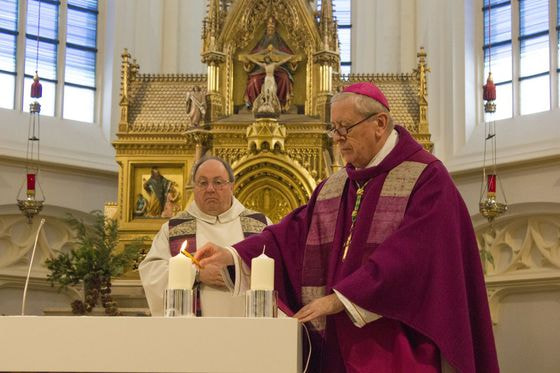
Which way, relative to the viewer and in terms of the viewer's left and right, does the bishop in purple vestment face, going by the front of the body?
facing the viewer and to the left of the viewer

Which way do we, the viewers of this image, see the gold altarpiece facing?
facing the viewer

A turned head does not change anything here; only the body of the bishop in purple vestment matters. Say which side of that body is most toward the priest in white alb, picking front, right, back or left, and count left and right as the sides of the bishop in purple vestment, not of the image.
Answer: right

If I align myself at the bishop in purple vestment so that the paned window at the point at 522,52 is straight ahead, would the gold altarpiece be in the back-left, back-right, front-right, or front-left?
front-left

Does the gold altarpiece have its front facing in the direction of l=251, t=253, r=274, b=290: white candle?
yes

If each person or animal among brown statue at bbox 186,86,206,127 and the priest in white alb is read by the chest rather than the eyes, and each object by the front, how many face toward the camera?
2

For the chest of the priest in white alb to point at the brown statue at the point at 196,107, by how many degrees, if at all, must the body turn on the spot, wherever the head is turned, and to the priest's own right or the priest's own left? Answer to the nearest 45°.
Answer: approximately 180°

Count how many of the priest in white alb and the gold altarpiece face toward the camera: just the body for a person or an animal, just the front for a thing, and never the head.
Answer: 2

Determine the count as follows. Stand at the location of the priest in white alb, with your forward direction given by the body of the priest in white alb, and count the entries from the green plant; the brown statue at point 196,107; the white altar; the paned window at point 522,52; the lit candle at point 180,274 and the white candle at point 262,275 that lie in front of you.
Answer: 3

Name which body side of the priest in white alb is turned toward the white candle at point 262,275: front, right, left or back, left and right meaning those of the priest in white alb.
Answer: front

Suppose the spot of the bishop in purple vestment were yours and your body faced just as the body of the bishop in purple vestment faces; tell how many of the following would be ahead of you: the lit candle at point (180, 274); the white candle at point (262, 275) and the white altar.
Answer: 3

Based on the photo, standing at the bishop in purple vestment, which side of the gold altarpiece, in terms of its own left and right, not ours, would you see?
front

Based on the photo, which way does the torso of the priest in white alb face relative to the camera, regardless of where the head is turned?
toward the camera

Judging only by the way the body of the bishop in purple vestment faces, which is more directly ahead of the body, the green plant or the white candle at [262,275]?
the white candle

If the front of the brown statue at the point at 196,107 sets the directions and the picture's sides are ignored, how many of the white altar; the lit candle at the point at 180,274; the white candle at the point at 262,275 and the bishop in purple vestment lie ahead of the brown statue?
4
